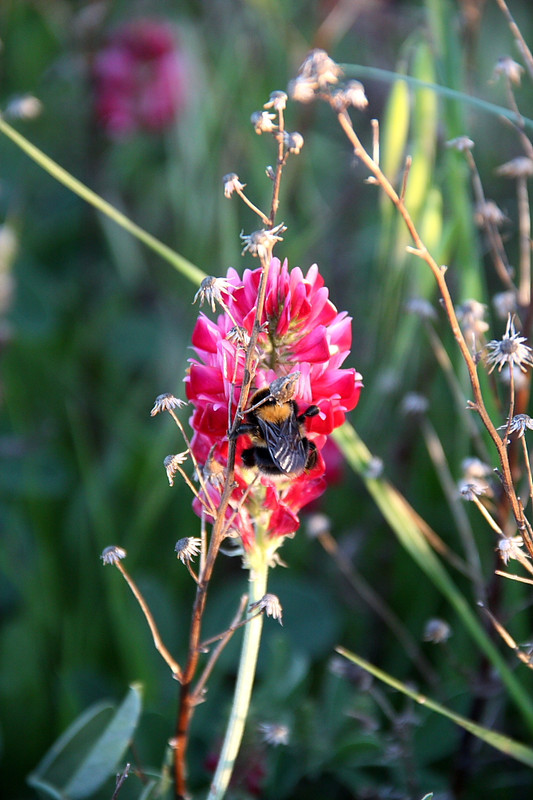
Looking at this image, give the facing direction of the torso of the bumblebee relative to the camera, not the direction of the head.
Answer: away from the camera
